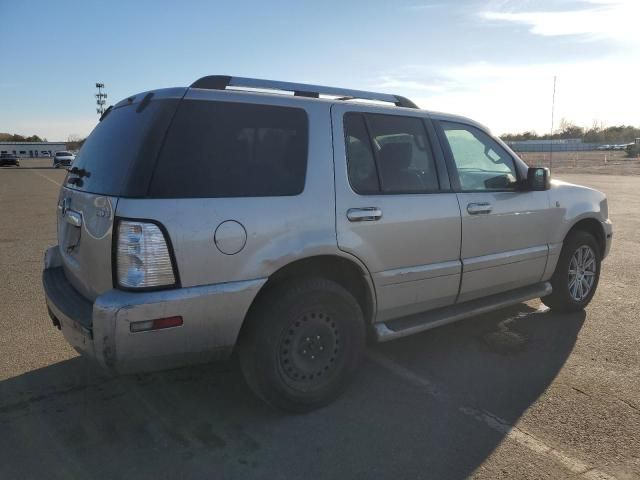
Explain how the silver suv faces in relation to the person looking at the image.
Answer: facing away from the viewer and to the right of the viewer
